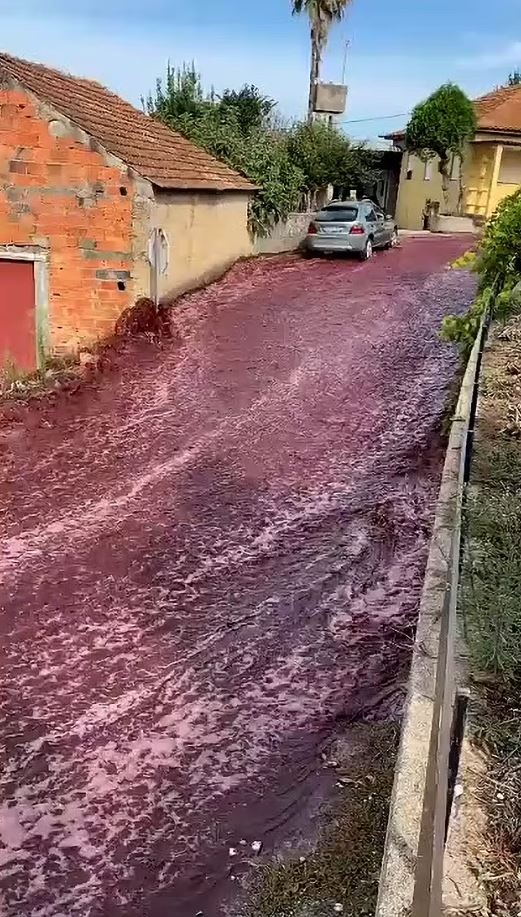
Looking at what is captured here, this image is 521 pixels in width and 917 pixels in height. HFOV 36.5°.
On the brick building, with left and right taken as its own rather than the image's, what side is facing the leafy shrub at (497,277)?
left

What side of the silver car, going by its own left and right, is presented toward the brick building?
back

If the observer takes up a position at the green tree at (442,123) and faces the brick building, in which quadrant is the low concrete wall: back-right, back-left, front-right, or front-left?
front-left

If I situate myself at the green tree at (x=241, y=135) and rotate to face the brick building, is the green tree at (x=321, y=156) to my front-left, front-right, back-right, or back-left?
back-left

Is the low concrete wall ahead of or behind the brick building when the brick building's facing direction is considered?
ahead

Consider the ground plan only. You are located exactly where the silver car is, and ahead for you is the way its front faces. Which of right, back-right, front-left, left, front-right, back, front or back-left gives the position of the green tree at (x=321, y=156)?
front-left

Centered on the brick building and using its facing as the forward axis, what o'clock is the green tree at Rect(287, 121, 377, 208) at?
The green tree is roughly at 7 o'clock from the brick building.

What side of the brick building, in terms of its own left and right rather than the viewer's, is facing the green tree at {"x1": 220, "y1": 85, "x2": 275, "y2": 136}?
back

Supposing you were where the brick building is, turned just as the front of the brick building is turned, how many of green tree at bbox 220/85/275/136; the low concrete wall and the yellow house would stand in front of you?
1

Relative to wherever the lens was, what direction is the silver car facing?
facing away from the viewer and to the right of the viewer

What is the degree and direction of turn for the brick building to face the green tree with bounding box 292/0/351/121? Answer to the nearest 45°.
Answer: approximately 180°

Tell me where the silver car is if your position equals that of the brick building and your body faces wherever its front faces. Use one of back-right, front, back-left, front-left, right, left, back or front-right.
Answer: back-left

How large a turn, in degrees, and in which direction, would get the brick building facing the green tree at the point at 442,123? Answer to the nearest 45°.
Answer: approximately 135° to its left

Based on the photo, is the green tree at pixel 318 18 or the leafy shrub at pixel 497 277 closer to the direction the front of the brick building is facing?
the leafy shrub

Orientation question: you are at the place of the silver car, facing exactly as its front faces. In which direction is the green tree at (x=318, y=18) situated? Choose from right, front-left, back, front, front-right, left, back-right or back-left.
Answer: front-left

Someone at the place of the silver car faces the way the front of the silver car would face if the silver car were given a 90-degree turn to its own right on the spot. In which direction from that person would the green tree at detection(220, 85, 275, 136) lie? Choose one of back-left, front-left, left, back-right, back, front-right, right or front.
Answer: back

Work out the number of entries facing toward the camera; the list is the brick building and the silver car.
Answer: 1

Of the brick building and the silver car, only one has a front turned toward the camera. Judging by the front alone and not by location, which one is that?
the brick building

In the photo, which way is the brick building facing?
toward the camera

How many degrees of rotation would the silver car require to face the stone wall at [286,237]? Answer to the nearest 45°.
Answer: approximately 90° to its left
